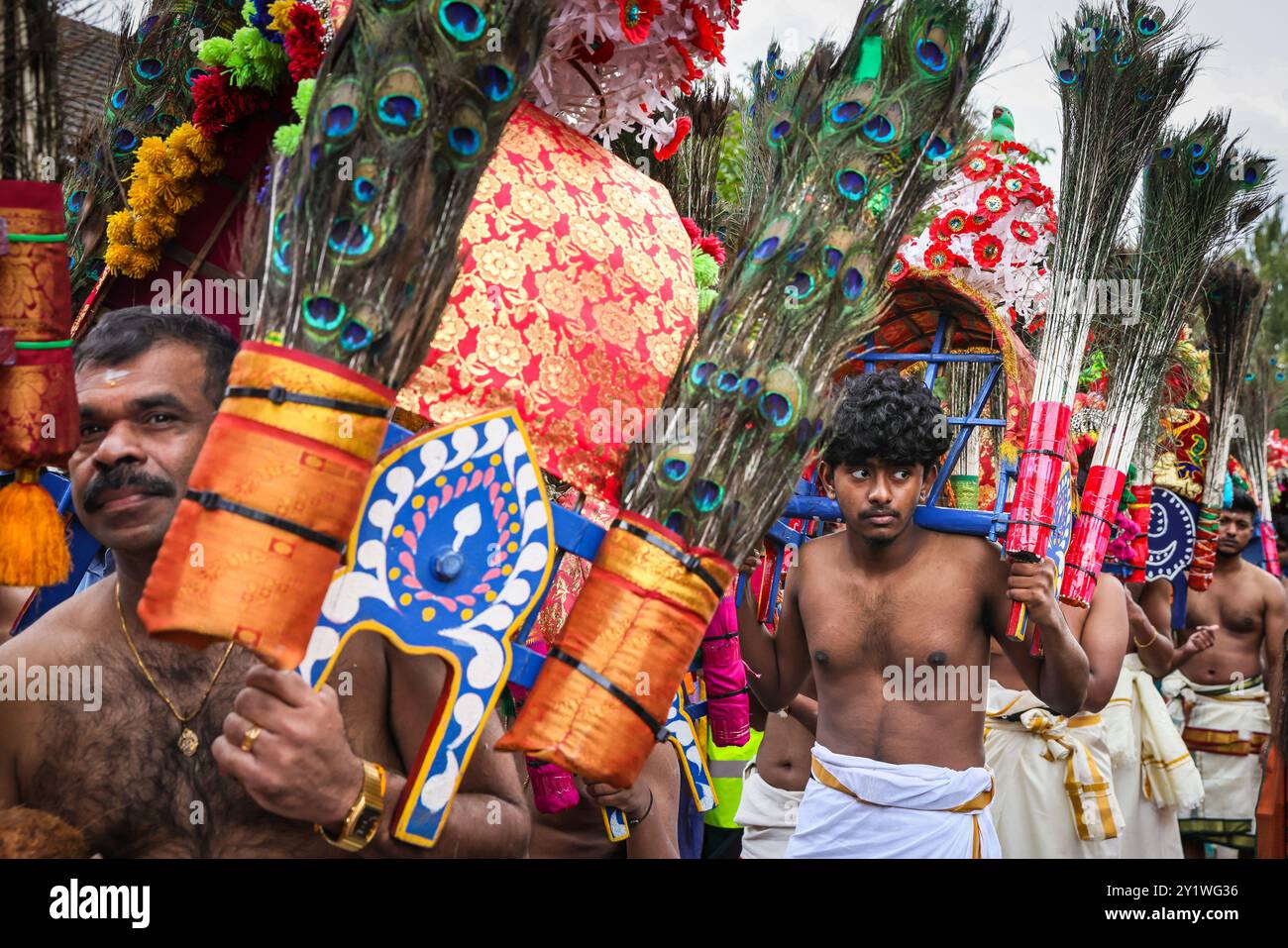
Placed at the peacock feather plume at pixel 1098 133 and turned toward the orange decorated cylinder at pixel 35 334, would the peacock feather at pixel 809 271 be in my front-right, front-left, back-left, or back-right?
front-left

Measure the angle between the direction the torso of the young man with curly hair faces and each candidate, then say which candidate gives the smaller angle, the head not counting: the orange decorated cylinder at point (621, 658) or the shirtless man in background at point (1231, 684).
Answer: the orange decorated cylinder

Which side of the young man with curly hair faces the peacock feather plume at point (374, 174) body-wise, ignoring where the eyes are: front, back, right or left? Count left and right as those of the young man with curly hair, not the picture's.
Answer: front

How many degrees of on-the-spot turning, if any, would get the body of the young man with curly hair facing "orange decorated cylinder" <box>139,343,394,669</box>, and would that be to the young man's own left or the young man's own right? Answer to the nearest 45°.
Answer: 0° — they already face it

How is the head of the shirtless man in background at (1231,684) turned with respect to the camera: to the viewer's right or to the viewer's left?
to the viewer's left

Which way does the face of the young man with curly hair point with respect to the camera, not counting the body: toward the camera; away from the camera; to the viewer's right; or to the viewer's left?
toward the camera

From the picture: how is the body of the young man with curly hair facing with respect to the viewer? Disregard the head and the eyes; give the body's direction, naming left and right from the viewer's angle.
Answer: facing the viewer
